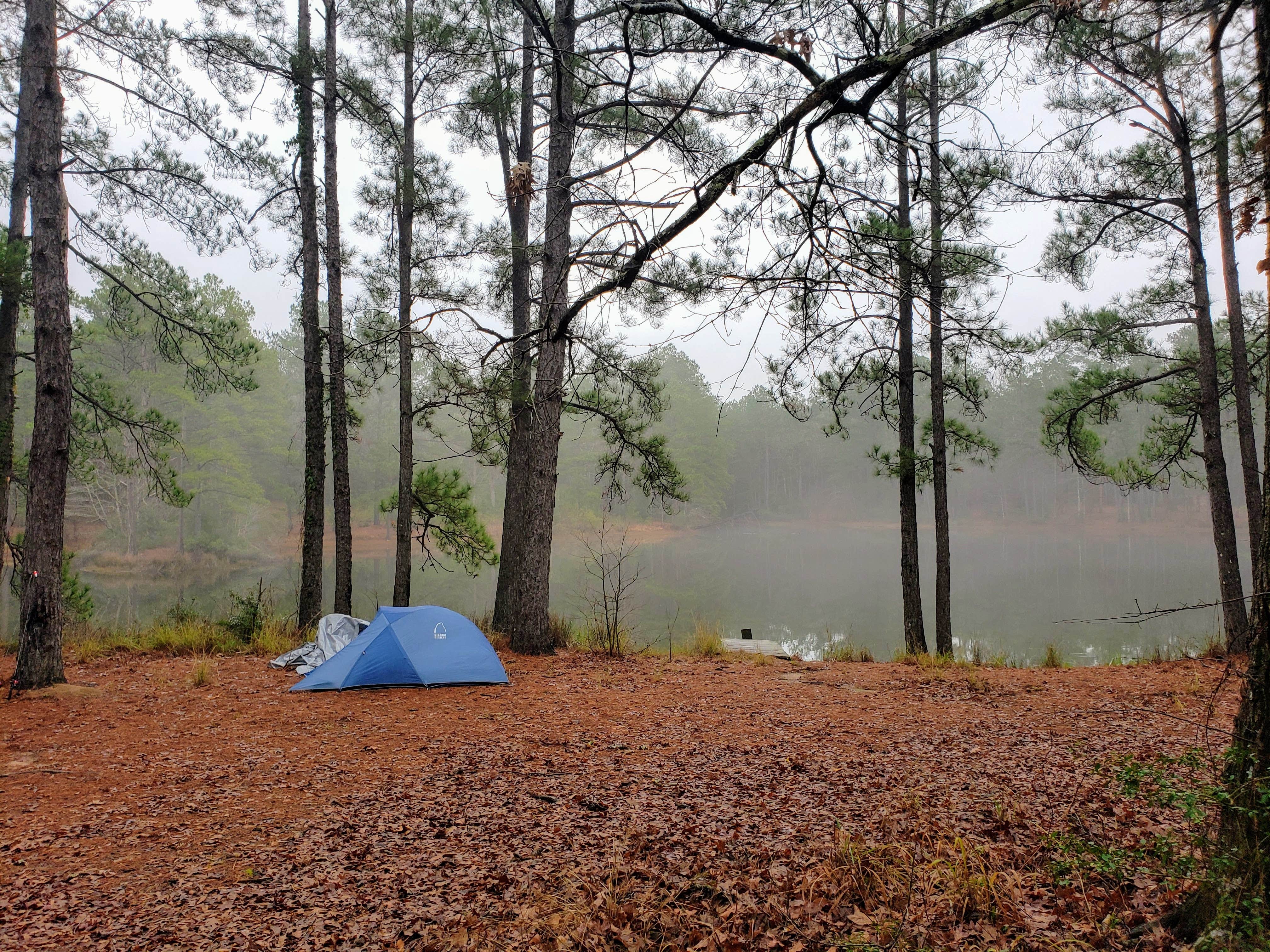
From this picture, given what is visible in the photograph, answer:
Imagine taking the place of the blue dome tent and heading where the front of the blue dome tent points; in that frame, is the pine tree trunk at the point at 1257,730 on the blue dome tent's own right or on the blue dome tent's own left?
on the blue dome tent's own left

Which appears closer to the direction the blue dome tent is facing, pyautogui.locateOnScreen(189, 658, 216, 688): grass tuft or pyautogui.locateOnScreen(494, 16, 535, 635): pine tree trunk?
the grass tuft

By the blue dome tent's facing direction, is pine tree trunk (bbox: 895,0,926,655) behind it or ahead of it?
behind
